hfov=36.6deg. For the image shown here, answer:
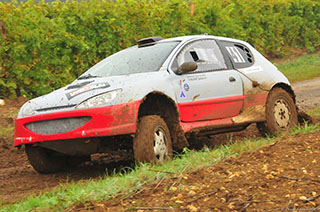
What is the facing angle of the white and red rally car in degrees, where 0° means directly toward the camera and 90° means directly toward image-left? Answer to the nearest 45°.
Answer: approximately 45°
